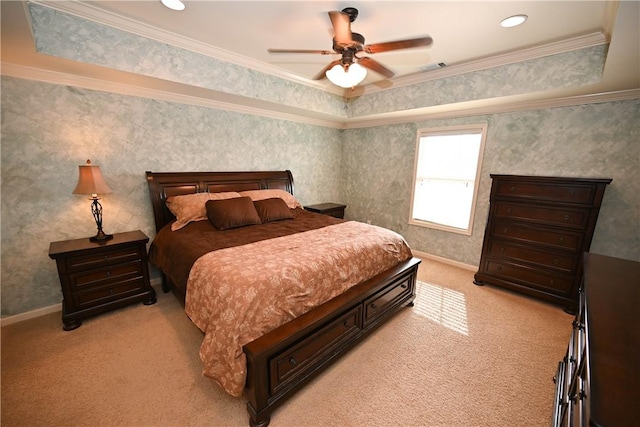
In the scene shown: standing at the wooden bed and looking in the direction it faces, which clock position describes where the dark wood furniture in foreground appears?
The dark wood furniture in foreground is roughly at 12 o'clock from the wooden bed.

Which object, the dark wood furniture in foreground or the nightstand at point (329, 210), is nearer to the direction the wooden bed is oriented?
the dark wood furniture in foreground

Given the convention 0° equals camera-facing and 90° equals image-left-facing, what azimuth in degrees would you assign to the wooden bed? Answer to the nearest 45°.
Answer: approximately 315°

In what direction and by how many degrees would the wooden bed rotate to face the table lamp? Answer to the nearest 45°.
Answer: approximately 180°

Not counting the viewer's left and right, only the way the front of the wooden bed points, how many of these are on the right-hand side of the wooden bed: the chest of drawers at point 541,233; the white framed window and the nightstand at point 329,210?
0

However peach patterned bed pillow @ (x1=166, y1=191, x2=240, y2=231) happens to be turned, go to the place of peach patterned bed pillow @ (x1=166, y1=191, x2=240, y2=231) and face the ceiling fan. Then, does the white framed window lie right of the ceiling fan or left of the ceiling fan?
left

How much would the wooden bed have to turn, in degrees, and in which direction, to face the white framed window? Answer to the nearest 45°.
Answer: approximately 90° to its left

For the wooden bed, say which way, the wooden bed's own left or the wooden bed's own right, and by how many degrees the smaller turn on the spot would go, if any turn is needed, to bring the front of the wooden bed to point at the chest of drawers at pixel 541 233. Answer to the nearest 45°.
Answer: approximately 45° to the wooden bed's own left

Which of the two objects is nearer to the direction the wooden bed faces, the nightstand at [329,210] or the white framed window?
the white framed window

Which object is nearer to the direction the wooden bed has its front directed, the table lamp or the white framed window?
the white framed window

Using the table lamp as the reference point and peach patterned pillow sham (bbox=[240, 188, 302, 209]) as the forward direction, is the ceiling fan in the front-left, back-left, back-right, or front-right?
front-right

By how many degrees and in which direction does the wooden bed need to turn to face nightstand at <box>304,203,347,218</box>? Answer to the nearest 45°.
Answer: approximately 135° to its left
